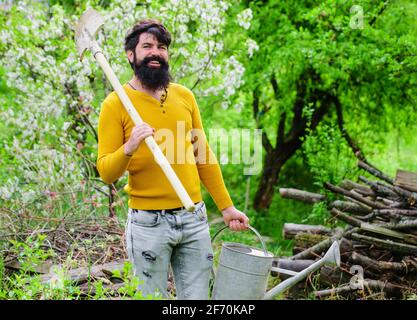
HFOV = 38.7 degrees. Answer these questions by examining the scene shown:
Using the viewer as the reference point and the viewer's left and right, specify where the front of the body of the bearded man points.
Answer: facing the viewer and to the right of the viewer

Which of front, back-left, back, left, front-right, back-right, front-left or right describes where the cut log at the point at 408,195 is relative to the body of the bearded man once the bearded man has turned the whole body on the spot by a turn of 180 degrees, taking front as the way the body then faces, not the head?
right

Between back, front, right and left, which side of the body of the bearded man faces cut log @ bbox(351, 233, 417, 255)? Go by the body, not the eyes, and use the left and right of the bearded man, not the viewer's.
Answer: left

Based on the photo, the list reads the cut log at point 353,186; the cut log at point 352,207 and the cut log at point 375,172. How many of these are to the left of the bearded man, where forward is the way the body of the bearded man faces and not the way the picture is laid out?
3

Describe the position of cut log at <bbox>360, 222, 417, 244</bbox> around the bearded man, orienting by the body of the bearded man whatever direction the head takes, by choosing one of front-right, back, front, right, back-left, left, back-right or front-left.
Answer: left

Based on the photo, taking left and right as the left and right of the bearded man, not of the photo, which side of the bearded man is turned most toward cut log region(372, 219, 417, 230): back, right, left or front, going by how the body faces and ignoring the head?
left

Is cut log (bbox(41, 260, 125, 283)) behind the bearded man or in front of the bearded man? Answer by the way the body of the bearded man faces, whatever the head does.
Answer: behind

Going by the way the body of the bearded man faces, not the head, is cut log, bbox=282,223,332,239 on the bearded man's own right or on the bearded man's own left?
on the bearded man's own left

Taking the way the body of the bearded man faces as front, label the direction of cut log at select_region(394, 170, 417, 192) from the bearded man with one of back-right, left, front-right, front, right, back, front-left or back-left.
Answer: left

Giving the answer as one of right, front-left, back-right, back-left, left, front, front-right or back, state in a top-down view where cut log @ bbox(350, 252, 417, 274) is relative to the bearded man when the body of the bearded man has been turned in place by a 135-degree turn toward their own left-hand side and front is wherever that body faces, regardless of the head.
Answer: front-right

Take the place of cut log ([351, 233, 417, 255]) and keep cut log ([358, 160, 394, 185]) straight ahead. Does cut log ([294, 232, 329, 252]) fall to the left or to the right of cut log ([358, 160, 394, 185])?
left

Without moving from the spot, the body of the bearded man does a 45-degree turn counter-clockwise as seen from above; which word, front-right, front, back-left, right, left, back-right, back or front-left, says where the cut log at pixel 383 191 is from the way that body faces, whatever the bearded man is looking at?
front-left
